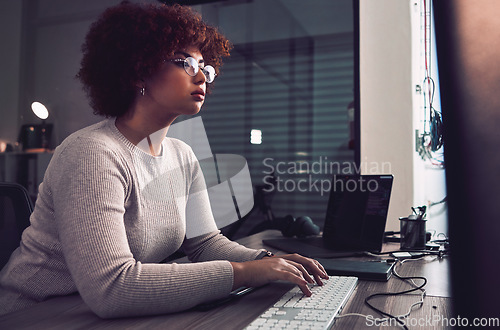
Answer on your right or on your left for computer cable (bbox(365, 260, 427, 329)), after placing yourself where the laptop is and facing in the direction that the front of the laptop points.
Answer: on your left

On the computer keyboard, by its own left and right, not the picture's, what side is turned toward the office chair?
front

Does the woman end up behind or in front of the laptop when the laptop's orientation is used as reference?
in front

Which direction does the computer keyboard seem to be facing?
to the viewer's left

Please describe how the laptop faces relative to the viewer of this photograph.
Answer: facing the viewer and to the left of the viewer

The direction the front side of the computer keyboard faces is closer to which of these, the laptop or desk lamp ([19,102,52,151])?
the desk lamp

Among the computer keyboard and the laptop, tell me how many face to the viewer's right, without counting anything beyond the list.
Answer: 0

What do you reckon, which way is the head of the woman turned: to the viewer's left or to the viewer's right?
to the viewer's right

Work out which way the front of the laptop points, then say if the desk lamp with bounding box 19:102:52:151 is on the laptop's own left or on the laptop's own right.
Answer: on the laptop's own right

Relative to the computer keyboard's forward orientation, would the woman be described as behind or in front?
in front
